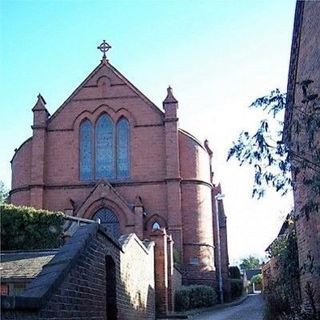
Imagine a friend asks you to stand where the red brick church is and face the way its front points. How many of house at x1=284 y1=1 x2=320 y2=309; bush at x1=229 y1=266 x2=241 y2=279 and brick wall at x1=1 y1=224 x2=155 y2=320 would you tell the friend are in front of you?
2

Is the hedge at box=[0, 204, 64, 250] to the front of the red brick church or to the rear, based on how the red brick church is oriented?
to the front

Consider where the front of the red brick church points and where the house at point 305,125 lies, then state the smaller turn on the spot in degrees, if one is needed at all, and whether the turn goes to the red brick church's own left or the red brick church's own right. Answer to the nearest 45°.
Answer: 0° — it already faces it

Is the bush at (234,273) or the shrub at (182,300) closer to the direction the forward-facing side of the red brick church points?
the shrub

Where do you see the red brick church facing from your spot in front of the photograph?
facing the viewer

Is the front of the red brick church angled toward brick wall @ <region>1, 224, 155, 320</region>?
yes

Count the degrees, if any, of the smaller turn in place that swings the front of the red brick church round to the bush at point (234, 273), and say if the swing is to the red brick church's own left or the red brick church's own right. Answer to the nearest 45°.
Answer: approximately 135° to the red brick church's own left

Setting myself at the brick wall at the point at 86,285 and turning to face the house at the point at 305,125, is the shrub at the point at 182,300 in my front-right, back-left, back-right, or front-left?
front-left
